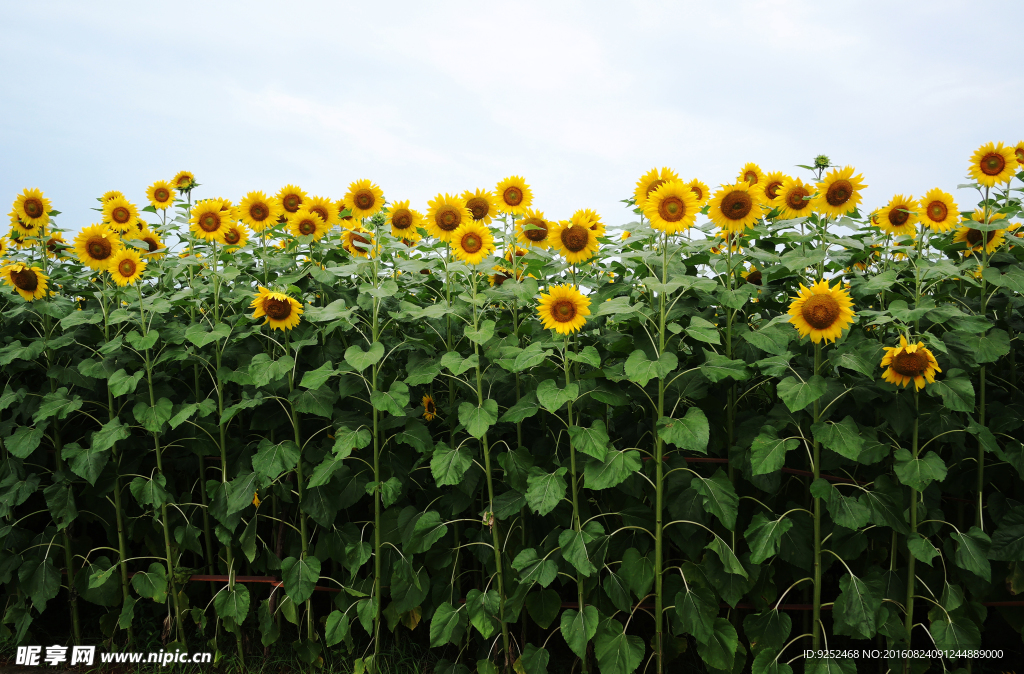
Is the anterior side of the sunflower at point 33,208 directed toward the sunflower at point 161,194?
no

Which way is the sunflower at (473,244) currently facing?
toward the camera

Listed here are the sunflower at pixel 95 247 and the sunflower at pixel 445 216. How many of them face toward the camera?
2

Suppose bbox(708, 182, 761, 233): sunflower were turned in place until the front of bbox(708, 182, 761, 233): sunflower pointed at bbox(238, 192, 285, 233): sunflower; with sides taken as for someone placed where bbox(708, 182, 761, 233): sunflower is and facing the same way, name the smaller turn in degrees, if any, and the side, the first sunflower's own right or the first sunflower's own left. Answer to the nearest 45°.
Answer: approximately 90° to the first sunflower's own right

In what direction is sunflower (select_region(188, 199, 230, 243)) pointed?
toward the camera

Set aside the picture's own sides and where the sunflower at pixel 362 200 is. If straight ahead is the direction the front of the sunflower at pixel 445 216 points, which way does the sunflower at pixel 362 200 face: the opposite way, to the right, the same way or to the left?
the same way

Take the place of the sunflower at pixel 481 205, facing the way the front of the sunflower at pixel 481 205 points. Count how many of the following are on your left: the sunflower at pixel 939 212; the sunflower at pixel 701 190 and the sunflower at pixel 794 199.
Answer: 3

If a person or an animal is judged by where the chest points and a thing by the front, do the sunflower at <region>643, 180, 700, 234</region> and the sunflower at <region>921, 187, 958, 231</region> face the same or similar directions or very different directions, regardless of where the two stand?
same or similar directions

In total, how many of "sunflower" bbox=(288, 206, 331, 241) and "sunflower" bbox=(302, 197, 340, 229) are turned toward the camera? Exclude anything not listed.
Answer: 2

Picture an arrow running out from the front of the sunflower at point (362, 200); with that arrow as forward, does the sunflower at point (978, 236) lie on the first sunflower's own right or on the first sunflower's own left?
on the first sunflower's own left

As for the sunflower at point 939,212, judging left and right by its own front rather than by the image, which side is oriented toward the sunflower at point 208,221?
right

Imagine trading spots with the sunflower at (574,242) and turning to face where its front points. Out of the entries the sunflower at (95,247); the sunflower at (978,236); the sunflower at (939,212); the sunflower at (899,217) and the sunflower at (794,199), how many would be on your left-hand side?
4

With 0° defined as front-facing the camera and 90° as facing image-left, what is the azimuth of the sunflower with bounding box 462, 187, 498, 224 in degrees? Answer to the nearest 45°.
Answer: approximately 0°

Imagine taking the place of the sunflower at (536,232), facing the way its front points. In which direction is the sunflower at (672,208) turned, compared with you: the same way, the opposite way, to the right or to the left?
the same way
